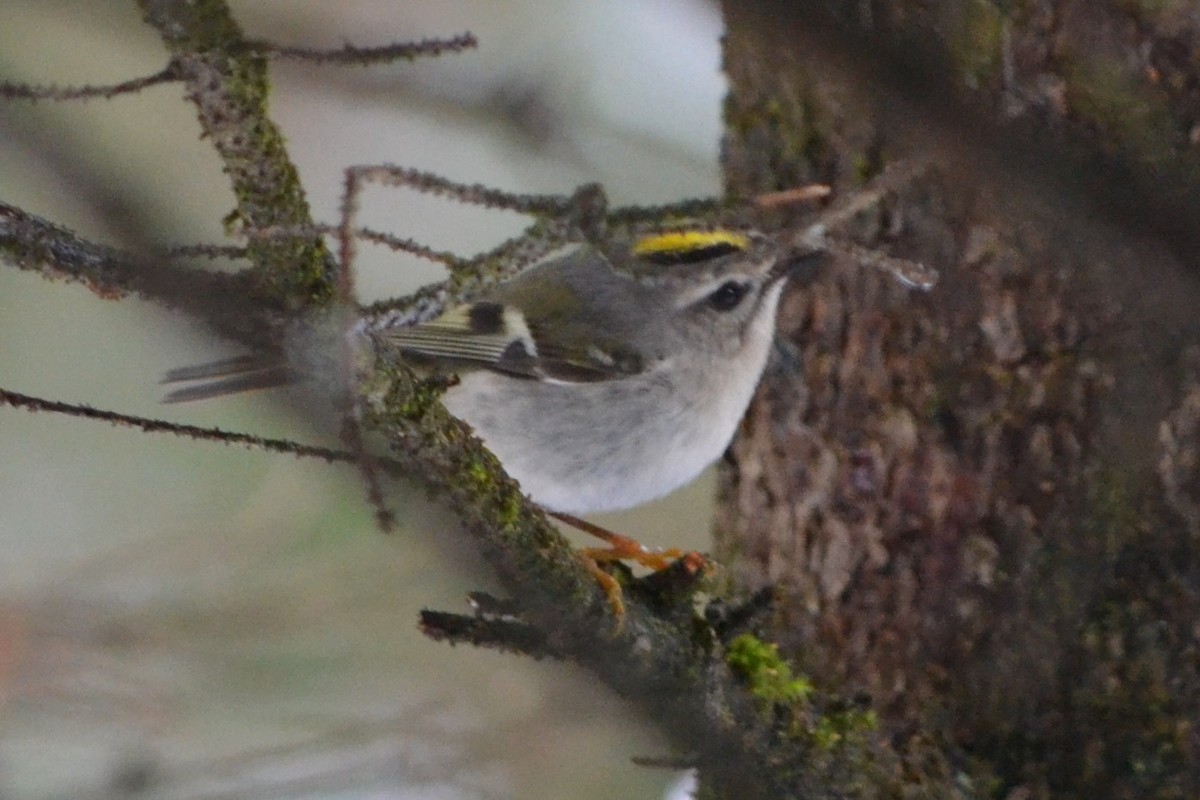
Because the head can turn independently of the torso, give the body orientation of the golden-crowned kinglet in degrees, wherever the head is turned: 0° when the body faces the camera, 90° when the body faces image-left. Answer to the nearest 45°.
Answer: approximately 270°
